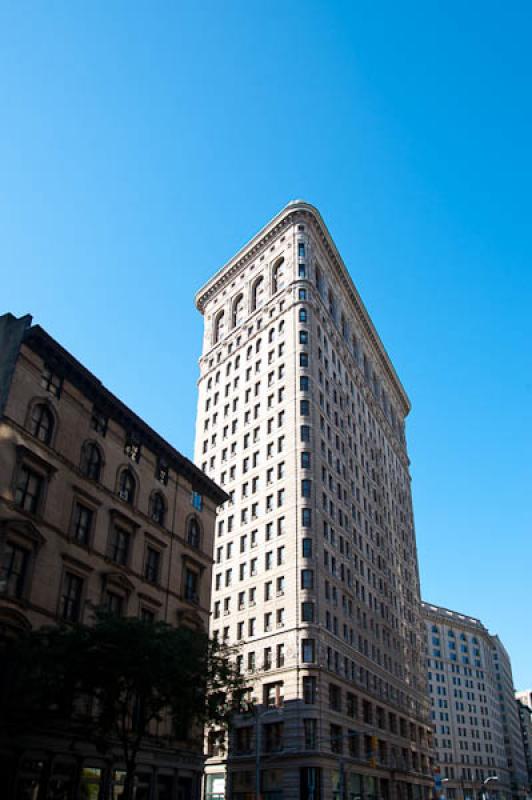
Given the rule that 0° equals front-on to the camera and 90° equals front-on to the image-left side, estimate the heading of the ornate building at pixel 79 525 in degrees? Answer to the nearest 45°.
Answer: approximately 315°
